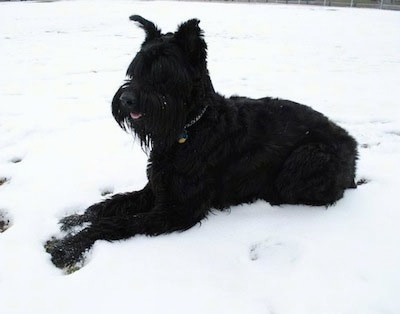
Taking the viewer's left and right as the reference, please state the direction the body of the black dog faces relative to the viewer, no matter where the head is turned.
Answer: facing the viewer and to the left of the viewer
